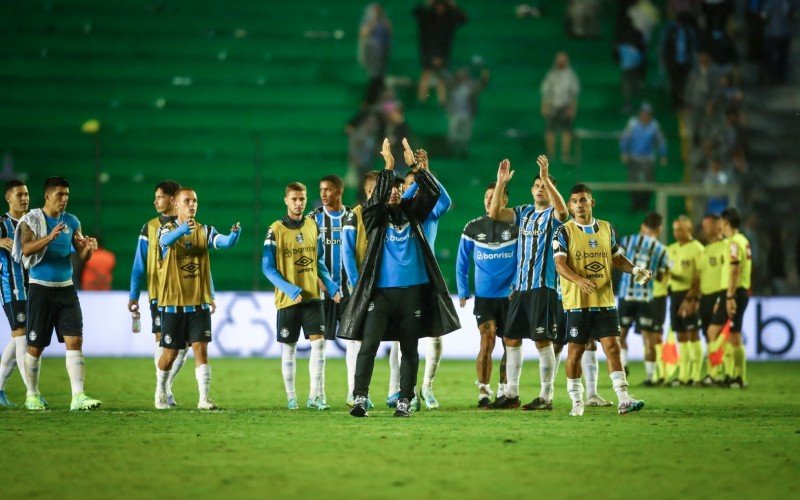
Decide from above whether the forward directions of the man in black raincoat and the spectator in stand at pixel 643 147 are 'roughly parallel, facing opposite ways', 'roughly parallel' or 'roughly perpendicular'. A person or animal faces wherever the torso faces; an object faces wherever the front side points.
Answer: roughly parallel

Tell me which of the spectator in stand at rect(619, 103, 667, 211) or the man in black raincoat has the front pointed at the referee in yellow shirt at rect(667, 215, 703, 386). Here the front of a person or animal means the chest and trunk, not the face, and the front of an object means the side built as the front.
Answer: the spectator in stand

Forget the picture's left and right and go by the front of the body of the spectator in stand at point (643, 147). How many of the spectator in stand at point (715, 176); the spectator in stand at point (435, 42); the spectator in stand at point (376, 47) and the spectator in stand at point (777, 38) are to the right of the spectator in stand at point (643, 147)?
2

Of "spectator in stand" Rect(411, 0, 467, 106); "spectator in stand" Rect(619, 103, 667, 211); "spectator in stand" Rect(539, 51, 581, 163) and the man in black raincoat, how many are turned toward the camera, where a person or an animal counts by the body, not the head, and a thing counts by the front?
4

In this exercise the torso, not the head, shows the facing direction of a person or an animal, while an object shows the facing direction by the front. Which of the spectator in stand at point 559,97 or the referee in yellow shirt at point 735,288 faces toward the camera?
the spectator in stand

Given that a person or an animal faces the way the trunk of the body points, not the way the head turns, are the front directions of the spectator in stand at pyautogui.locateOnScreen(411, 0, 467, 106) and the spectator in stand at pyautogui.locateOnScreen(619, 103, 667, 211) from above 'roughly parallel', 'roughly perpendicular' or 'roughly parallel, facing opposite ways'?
roughly parallel

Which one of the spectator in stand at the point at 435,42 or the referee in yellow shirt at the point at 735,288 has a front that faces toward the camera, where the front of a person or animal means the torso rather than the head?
the spectator in stand

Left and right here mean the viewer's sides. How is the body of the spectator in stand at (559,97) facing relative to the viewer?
facing the viewer

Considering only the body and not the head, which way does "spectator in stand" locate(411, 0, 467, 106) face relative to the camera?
toward the camera

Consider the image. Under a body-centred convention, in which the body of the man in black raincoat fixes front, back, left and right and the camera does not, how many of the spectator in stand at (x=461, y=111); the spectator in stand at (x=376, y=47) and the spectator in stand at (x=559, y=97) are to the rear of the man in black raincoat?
3

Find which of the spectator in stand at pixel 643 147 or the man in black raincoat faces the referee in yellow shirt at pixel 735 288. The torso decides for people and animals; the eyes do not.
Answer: the spectator in stand

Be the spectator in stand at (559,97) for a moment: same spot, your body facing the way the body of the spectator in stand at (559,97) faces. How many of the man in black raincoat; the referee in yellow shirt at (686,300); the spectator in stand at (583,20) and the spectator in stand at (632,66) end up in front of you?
2
